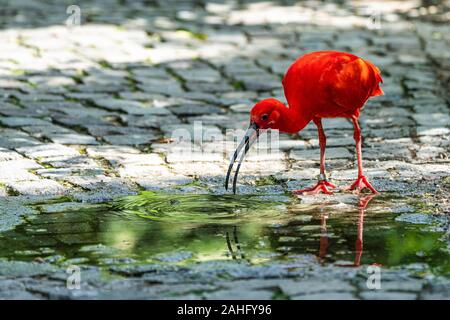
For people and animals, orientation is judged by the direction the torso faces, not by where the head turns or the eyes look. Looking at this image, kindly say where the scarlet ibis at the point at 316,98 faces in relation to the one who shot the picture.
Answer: facing to the left of the viewer
